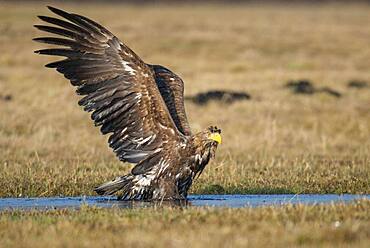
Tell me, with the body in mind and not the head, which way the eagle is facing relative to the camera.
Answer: to the viewer's right
